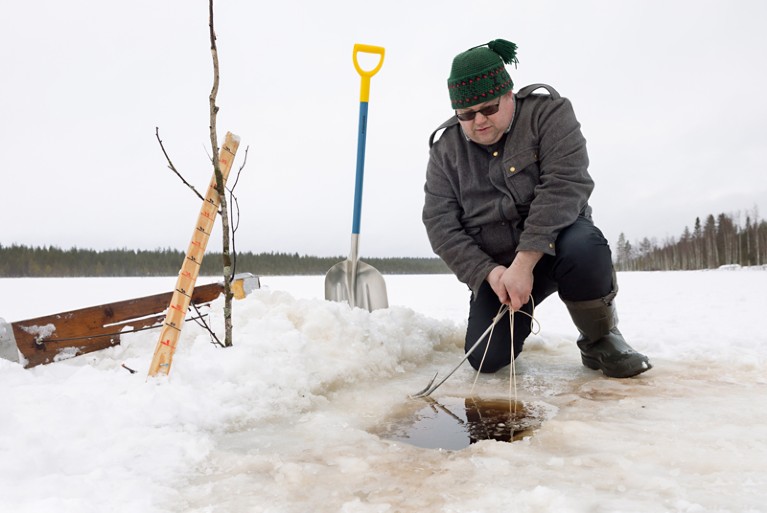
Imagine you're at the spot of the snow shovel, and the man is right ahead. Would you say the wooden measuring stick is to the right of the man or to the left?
right

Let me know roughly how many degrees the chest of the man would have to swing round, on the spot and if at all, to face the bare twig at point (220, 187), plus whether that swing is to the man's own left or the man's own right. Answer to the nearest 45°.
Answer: approximately 90° to the man's own right

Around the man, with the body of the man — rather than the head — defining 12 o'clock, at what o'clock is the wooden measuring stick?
The wooden measuring stick is roughly at 2 o'clock from the man.

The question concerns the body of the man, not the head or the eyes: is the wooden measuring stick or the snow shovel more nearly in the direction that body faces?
the wooden measuring stick

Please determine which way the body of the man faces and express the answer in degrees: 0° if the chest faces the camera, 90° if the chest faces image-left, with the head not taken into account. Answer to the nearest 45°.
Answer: approximately 0°

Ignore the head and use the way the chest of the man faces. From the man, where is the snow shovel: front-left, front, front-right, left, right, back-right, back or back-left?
back-right

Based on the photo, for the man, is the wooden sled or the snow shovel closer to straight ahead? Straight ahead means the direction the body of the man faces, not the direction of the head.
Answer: the wooden sled

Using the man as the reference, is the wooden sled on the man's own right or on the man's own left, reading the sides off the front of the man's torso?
on the man's own right
